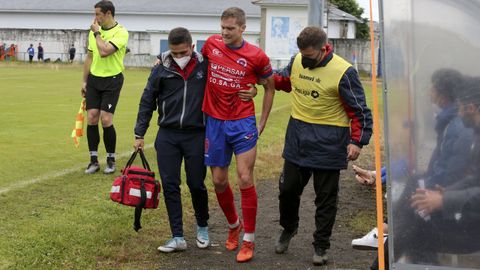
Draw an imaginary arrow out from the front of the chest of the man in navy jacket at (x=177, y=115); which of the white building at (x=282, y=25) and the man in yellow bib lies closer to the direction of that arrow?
the man in yellow bib

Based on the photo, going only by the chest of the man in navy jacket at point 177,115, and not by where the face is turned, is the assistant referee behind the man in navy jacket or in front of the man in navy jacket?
behind

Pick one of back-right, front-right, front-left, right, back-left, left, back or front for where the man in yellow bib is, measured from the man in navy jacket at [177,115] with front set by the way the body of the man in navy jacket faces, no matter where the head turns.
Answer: left

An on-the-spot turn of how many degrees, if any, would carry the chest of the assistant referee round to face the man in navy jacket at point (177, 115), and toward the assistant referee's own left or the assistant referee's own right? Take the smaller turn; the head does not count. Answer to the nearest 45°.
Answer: approximately 45° to the assistant referee's own left

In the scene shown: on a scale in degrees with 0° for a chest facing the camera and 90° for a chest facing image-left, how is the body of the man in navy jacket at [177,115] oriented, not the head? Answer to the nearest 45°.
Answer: approximately 0°

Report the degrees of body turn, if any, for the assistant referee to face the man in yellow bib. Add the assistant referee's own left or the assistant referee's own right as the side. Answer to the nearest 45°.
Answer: approximately 90° to the assistant referee's own left

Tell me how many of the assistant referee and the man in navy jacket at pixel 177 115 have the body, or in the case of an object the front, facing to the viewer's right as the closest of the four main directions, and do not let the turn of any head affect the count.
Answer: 0

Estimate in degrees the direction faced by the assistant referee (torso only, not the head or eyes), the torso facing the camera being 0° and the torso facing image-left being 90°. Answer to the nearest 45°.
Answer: approximately 45°
